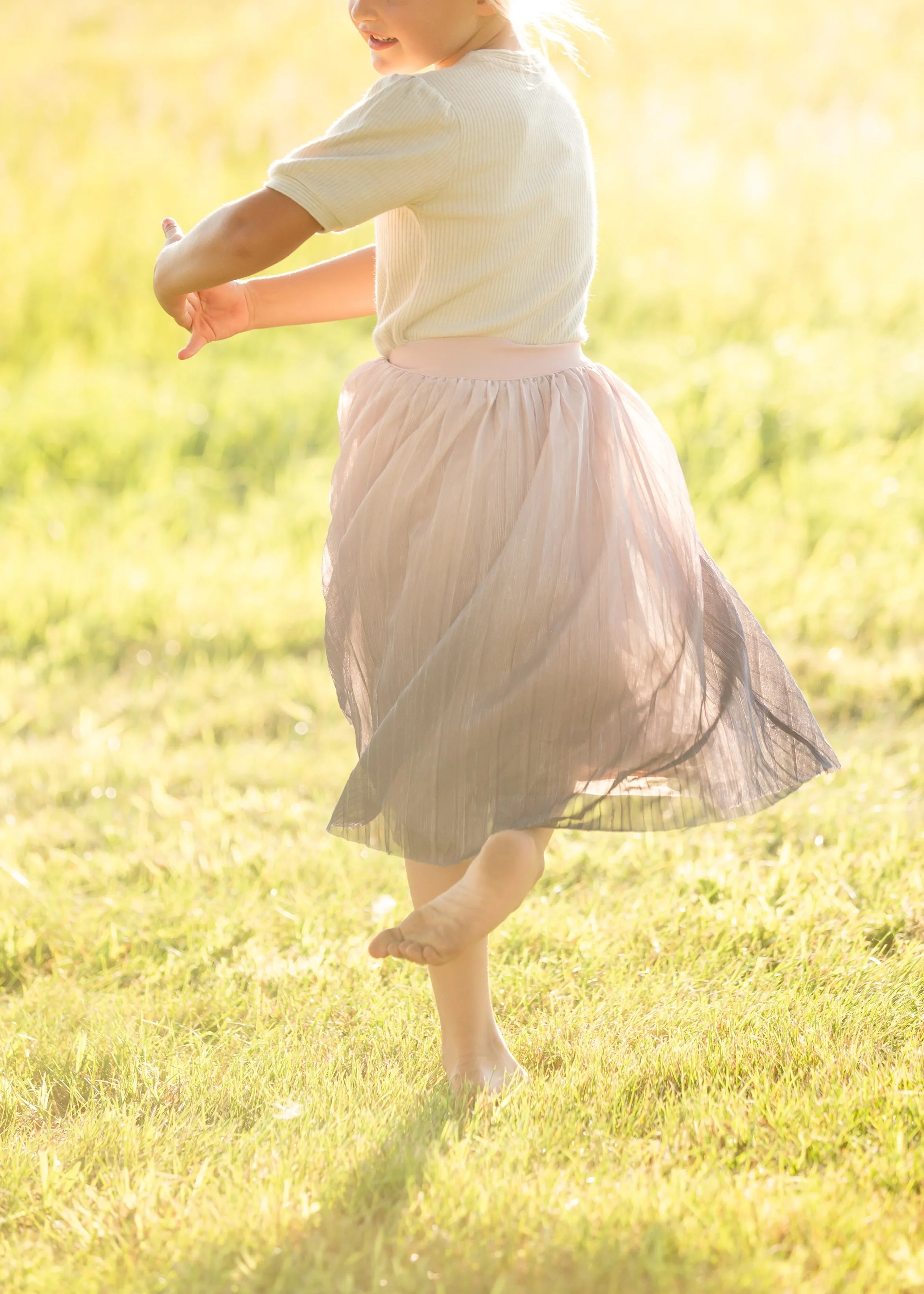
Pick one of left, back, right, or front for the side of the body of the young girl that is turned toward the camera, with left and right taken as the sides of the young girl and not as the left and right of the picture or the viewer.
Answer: left
